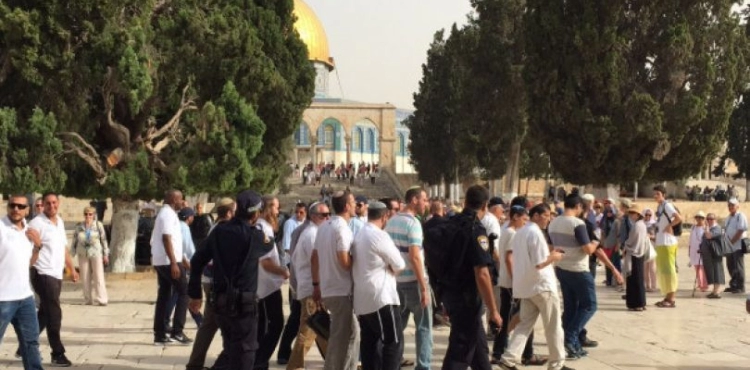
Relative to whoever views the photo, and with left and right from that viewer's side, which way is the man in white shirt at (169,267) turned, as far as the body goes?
facing to the right of the viewer

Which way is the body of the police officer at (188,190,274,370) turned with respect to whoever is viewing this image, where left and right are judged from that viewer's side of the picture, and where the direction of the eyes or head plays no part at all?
facing away from the viewer and to the right of the viewer

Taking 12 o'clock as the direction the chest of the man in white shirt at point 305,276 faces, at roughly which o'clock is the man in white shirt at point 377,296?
the man in white shirt at point 377,296 is roughly at 2 o'clock from the man in white shirt at point 305,276.

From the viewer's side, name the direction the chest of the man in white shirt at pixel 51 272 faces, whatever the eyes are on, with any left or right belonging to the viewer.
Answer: facing the viewer and to the right of the viewer

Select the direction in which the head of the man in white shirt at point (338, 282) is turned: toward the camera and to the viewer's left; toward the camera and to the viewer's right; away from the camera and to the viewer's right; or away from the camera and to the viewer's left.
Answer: away from the camera and to the viewer's right

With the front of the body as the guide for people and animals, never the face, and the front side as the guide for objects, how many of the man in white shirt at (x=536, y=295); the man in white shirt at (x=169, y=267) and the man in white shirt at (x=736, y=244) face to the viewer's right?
2

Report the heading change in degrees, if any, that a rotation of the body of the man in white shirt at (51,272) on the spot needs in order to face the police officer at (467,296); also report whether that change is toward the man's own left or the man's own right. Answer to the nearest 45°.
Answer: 0° — they already face them

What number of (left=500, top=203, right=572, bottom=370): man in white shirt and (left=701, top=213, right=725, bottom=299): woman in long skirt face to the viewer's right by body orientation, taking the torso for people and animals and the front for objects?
1

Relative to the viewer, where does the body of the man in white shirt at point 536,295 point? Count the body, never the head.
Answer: to the viewer's right
